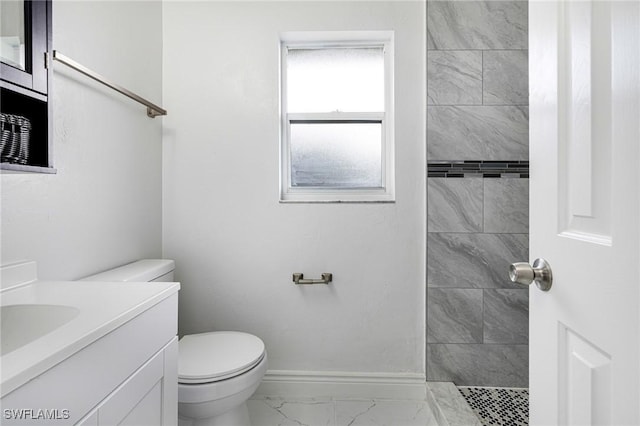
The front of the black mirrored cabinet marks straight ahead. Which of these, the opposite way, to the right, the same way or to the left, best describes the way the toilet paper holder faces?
to the right

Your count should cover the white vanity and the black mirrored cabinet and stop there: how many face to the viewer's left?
0

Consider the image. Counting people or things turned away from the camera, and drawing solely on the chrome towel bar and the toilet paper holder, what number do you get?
0

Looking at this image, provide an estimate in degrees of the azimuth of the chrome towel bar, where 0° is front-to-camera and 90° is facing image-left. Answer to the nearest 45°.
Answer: approximately 315°

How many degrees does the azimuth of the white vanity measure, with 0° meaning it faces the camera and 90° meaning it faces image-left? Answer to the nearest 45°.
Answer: approximately 315°

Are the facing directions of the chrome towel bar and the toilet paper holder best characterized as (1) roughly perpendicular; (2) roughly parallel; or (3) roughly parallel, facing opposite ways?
roughly perpendicular

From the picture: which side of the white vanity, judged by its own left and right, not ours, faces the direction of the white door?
front

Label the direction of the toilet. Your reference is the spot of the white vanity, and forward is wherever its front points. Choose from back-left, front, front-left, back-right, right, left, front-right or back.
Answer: left

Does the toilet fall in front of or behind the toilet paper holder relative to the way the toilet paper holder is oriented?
in front
